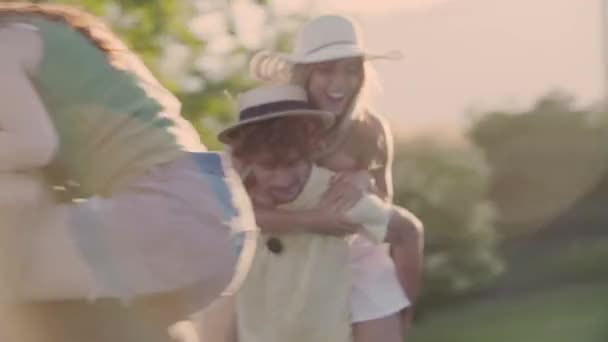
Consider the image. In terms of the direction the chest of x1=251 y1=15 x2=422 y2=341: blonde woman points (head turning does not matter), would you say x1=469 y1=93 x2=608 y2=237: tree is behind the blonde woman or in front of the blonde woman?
behind

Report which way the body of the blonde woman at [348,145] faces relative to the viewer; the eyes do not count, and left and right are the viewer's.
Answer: facing the viewer and to the left of the viewer

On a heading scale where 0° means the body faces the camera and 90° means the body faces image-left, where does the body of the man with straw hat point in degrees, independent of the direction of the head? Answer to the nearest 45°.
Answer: approximately 45°

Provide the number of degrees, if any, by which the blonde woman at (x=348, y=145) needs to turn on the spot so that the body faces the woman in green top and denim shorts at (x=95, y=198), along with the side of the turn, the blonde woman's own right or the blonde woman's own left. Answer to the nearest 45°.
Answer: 0° — they already face them
